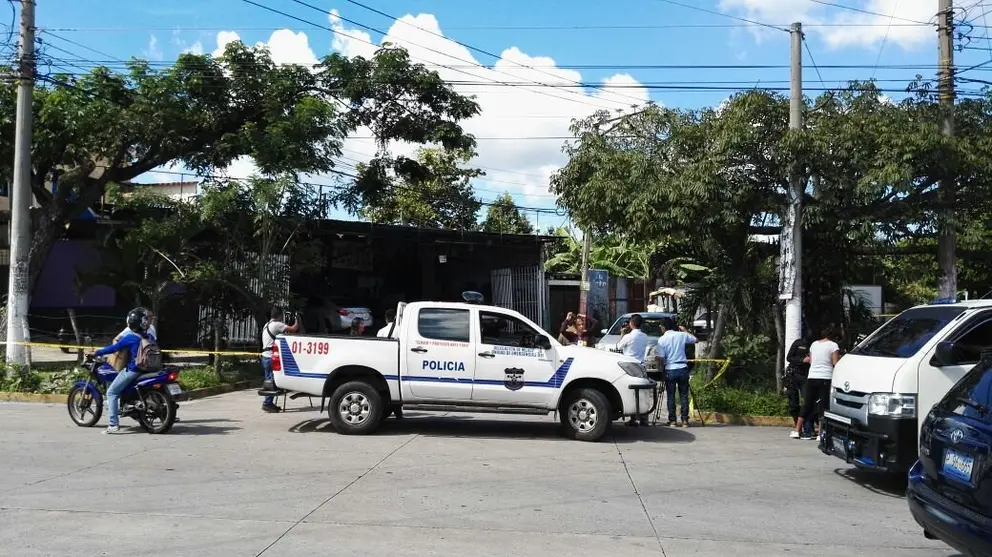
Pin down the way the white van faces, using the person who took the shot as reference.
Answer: facing the viewer and to the left of the viewer

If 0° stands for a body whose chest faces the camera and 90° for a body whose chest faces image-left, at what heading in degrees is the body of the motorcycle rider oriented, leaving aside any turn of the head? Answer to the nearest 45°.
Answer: approximately 90°

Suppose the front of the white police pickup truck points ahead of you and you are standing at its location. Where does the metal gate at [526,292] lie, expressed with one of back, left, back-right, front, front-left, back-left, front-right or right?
left

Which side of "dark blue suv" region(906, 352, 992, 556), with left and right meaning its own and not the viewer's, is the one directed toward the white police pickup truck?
left

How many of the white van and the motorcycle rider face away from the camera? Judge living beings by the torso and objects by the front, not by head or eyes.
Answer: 0

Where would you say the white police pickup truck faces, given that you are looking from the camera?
facing to the right of the viewer

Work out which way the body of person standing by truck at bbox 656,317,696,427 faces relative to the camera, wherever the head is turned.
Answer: away from the camera

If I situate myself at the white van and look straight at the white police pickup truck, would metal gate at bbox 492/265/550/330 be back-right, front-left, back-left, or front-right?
front-right

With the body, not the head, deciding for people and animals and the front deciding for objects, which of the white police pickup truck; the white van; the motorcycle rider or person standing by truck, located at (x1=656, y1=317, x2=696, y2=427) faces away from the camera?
the person standing by truck

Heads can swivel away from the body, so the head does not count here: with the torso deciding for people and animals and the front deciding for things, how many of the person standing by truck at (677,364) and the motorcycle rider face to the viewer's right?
0

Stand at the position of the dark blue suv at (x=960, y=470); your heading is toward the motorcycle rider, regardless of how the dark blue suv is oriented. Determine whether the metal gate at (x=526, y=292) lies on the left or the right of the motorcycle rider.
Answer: right

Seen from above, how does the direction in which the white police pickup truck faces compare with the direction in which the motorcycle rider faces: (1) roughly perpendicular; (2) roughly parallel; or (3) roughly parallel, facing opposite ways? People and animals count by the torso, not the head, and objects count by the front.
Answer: roughly parallel, facing opposite ways

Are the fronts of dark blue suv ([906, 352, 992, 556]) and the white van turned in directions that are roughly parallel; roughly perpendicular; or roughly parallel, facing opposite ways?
roughly parallel, facing opposite ways

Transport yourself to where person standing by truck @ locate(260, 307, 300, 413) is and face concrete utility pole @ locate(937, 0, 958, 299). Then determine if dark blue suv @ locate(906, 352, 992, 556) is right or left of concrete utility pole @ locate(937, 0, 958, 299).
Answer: right

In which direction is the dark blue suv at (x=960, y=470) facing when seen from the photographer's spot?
facing away from the viewer and to the right of the viewer

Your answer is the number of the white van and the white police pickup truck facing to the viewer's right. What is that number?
1

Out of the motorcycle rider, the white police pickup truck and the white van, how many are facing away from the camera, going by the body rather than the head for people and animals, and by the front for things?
0
